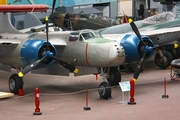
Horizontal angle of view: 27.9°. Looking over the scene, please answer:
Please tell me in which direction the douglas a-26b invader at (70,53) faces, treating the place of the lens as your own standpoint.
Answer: facing the viewer and to the right of the viewer

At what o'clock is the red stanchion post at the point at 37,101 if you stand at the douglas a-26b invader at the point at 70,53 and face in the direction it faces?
The red stanchion post is roughly at 2 o'clock from the douglas a-26b invader.
